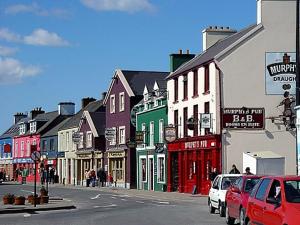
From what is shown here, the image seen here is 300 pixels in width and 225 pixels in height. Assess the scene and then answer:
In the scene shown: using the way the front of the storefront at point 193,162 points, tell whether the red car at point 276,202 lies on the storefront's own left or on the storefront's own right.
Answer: on the storefront's own left

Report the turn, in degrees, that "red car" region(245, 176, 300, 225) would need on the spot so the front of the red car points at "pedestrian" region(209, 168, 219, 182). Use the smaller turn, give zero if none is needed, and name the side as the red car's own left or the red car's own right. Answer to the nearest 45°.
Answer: approximately 135° to the red car's own left

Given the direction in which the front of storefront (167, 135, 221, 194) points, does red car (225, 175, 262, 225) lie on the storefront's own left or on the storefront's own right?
on the storefront's own left

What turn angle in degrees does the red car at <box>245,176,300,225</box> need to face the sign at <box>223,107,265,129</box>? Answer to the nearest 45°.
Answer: approximately 135° to its left

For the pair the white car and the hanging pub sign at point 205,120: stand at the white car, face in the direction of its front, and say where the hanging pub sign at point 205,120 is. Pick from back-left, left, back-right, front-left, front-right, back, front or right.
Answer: back-left

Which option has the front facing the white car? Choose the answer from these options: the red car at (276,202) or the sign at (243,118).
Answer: the sign

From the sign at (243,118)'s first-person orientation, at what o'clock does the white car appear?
The white car is roughly at 12 o'clock from the sign.

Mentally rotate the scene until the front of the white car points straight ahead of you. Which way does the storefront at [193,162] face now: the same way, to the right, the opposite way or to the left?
to the right

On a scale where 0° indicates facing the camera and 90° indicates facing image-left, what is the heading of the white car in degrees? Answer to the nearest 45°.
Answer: approximately 315°

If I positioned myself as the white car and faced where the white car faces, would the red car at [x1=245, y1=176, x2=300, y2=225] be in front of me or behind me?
in front

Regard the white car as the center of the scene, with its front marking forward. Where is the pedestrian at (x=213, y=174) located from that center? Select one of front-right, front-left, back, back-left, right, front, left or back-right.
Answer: back-left

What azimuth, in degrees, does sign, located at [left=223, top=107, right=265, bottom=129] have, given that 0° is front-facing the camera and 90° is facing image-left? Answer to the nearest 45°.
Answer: approximately 0°

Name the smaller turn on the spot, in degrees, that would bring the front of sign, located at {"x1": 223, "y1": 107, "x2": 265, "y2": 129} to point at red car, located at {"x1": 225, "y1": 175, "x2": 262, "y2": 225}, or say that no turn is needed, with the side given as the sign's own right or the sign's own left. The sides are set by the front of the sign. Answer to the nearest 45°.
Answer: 0° — it already faces it
